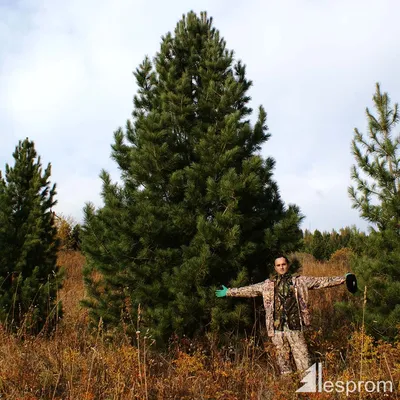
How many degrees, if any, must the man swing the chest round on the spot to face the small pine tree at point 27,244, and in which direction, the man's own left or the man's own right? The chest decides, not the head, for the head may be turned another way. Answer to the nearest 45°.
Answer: approximately 135° to the man's own right

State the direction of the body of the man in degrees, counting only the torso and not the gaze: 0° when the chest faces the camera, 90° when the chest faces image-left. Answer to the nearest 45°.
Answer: approximately 0°
